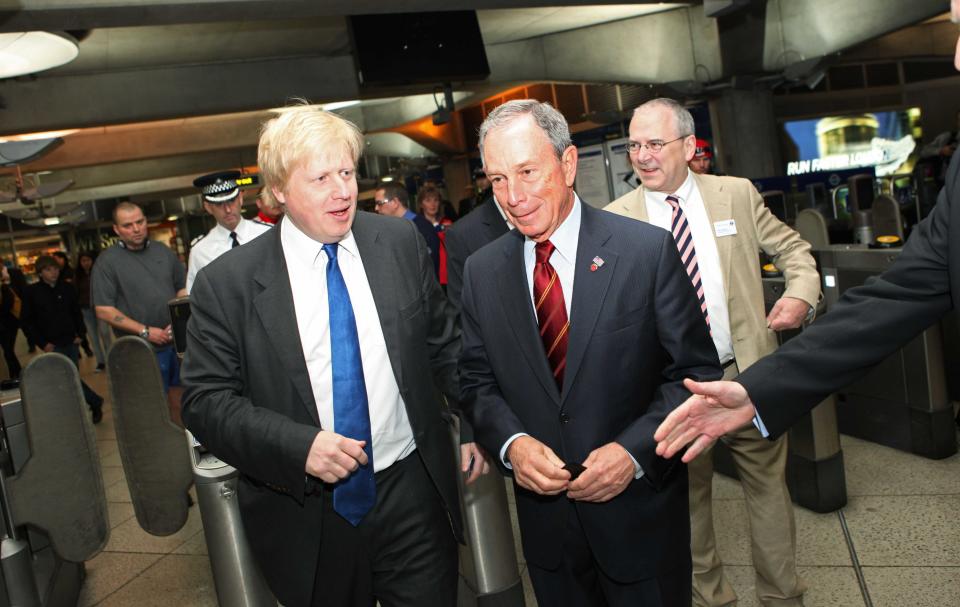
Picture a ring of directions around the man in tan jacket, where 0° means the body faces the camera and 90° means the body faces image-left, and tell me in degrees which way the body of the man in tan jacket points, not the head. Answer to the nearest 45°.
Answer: approximately 45°

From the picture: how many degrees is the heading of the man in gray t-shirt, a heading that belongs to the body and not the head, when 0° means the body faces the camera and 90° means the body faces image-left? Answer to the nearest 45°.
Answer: approximately 315°

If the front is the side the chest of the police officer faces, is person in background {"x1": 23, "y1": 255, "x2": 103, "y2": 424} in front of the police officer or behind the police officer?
behind

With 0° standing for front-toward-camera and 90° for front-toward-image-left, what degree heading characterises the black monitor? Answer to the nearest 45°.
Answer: approximately 0°
